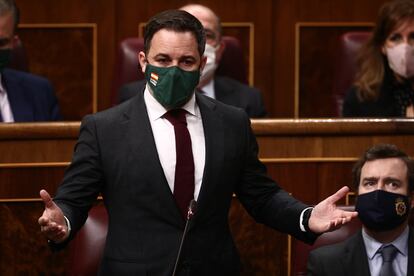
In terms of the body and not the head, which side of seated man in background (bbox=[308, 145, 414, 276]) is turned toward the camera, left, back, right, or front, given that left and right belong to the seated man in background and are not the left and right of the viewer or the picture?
front

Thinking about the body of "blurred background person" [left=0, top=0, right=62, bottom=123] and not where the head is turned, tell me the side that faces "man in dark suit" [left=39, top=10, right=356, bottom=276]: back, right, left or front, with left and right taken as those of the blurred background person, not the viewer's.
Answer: front

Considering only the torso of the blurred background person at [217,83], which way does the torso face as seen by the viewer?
toward the camera

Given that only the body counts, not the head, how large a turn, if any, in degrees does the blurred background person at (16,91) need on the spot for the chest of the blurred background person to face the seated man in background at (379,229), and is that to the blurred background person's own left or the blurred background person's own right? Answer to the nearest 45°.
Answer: approximately 45° to the blurred background person's own left

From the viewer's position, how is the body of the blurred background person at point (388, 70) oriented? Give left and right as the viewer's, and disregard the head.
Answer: facing the viewer and to the right of the viewer

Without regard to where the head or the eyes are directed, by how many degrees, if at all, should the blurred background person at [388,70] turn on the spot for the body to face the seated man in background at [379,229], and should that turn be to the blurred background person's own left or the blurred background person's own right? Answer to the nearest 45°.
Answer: approximately 45° to the blurred background person's own right

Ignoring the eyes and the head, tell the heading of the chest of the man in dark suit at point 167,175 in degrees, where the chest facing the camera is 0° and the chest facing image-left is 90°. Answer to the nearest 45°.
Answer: approximately 0°
